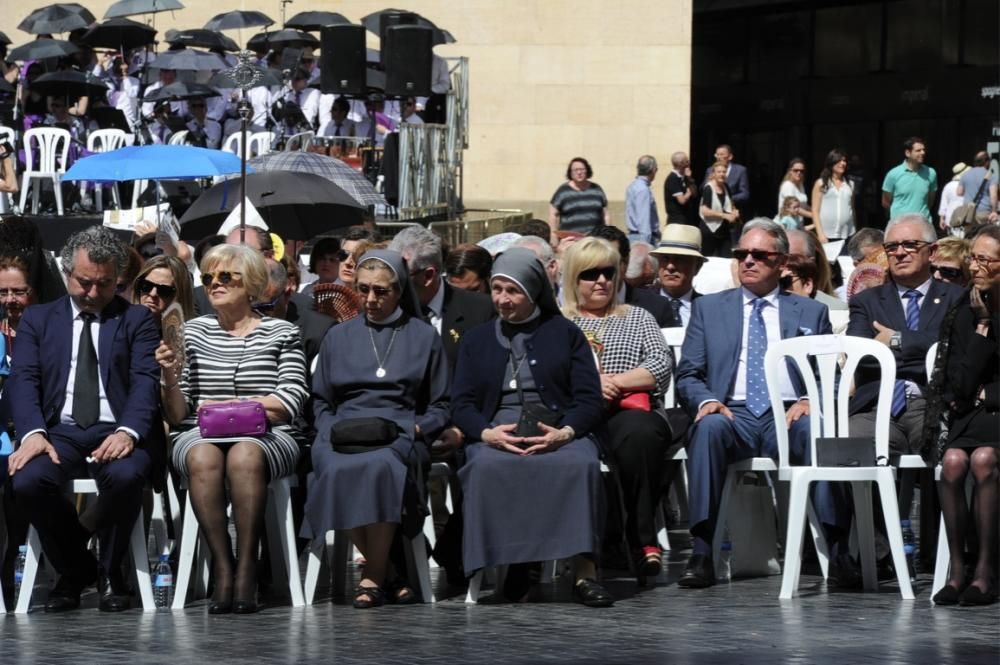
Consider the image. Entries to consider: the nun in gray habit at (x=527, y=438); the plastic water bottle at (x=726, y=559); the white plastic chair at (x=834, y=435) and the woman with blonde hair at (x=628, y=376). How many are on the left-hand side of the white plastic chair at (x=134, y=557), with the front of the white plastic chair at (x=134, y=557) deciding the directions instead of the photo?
4

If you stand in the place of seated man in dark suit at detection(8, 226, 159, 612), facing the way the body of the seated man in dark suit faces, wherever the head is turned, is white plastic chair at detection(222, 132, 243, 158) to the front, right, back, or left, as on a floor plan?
back

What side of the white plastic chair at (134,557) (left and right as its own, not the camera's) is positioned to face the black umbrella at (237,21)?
back

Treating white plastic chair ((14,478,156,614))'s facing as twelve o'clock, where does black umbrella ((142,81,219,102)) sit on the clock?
The black umbrella is roughly at 6 o'clock from the white plastic chair.

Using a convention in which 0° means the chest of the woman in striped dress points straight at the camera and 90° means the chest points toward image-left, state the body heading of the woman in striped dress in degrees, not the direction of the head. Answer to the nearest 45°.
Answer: approximately 0°

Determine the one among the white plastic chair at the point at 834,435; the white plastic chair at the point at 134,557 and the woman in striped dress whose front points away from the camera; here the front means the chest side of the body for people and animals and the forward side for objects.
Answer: the white plastic chair at the point at 834,435

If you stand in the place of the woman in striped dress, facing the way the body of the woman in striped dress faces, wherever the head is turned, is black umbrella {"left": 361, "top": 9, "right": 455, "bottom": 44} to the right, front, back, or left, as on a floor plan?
back

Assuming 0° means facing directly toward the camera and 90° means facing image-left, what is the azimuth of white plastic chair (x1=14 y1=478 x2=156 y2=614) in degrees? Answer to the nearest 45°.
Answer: approximately 0°

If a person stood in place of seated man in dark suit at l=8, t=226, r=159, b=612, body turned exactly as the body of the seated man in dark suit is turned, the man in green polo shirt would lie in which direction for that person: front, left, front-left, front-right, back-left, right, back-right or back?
back-left
